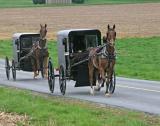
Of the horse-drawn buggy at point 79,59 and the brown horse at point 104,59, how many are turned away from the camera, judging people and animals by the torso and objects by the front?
0

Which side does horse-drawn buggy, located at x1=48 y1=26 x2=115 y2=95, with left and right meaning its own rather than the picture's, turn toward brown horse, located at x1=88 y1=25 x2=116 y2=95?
front

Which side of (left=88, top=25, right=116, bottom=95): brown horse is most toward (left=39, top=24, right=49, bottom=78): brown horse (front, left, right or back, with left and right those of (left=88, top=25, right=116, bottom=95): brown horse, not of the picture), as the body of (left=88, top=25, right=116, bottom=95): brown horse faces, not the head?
back

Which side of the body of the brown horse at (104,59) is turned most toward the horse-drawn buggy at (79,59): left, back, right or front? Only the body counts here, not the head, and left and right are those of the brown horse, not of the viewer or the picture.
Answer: back

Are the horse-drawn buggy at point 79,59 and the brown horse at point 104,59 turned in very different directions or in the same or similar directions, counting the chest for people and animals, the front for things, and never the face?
same or similar directions

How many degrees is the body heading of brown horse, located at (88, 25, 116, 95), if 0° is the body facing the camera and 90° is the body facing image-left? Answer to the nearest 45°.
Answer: approximately 315°

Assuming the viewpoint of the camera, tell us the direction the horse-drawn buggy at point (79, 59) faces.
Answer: facing the viewer and to the right of the viewer
